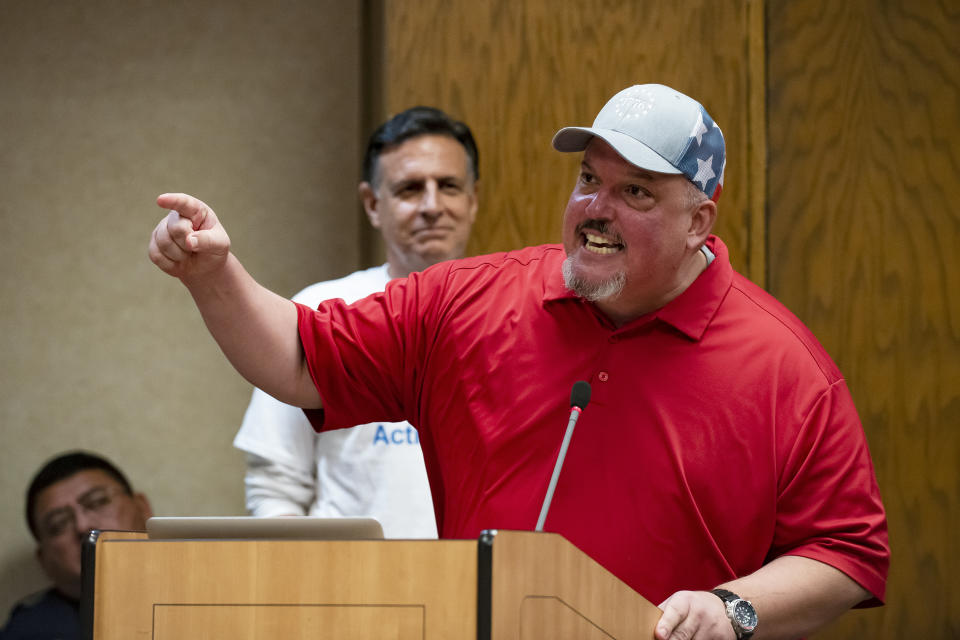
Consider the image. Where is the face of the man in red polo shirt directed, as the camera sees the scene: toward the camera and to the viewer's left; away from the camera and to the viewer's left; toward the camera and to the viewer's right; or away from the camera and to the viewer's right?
toward the camera and to the viewer's left

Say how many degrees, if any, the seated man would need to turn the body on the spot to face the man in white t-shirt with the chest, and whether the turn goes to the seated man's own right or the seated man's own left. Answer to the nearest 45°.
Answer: approximately 90° to the seated man's own left

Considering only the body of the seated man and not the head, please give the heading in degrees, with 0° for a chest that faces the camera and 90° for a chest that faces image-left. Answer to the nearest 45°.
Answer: approximately 45°

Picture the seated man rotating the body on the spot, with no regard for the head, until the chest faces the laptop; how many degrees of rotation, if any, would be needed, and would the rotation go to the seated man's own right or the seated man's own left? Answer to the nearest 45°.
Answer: approximately 45° to the seated man's own left

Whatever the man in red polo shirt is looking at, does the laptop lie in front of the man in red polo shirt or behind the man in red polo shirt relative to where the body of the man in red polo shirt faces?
in front

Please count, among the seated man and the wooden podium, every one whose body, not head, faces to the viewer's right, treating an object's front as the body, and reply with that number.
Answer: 0

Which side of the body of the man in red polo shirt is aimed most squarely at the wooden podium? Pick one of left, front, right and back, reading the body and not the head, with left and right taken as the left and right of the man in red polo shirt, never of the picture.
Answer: front

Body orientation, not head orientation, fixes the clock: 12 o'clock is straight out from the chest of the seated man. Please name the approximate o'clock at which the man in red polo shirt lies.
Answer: The man in red polo shirt is roughly at 10 o'clock from the seated man.

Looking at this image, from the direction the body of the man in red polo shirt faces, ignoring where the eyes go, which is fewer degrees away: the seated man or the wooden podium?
the wooden podium

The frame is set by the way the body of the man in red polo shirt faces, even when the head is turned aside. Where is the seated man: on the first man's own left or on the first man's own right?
on the first man's own right
